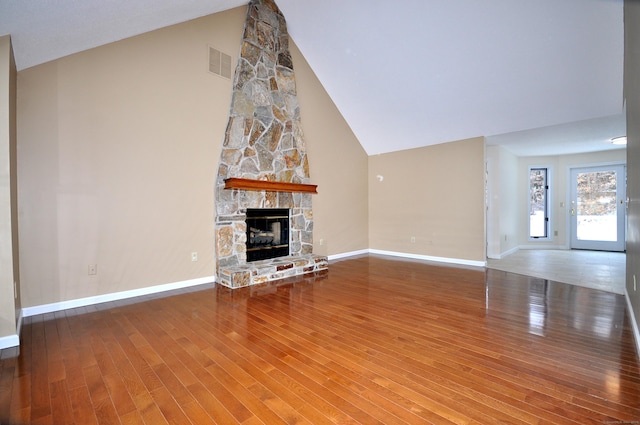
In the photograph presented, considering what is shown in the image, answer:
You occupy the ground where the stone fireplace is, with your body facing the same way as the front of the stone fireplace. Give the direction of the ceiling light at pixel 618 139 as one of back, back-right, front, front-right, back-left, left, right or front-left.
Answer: front-left

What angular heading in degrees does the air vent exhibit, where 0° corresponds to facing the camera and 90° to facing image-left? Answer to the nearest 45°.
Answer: approximately 315°

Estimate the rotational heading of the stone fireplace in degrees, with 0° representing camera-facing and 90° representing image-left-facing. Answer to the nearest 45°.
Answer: approximately 315°

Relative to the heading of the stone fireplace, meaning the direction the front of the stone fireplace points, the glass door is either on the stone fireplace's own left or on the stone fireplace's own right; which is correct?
on the stone fireplace's own left

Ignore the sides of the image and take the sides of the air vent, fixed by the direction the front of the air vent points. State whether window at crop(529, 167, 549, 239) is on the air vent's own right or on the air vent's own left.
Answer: on the air vent's own left
